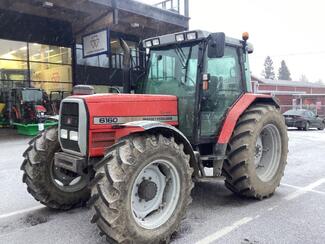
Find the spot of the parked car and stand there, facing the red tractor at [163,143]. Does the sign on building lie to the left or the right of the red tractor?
right

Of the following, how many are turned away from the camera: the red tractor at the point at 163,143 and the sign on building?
0

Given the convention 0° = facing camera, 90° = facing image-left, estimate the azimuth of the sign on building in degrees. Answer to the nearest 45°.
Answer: approximately 45°

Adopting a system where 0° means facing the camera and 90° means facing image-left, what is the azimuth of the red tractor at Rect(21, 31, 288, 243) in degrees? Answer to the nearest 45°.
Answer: approximately 45°

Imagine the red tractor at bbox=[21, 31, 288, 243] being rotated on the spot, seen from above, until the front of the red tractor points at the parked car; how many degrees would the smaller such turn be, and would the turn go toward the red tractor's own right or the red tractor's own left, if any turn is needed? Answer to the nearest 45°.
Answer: approximately 180°

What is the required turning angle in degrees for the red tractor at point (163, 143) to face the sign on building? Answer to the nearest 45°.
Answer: approximately 135° to its right

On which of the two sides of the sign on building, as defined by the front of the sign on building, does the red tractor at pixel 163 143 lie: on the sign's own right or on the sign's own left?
on the sign's own left
